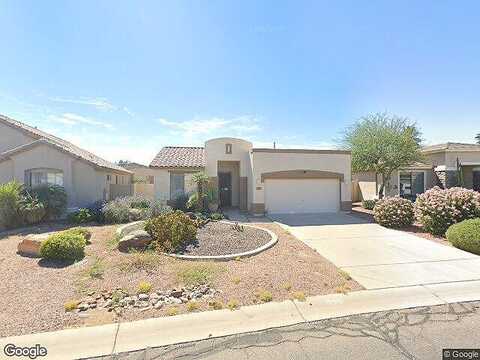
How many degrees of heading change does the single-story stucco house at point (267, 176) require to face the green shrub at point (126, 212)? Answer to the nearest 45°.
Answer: approximately 45° to its right

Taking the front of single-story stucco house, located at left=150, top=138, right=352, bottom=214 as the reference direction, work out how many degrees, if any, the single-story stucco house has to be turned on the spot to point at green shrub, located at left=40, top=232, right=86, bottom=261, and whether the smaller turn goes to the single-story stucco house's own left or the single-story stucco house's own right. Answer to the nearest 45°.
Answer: approximately 45° to the single-story stucco house's own right

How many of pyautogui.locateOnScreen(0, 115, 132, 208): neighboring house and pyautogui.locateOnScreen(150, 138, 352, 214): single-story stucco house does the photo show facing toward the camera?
2

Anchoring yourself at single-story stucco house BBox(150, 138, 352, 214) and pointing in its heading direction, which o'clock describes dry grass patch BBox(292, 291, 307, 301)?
The dry grass patch is roughly at 12 o'clock from the single-story stucco house.

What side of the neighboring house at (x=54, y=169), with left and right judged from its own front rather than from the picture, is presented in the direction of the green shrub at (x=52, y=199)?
front

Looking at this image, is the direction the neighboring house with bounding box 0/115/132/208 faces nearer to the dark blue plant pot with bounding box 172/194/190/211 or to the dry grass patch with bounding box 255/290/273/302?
the dry grass patch

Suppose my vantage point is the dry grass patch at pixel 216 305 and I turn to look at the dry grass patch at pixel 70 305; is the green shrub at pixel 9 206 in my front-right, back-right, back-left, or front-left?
front-right

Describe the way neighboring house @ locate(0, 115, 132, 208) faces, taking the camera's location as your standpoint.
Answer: facing the viewer

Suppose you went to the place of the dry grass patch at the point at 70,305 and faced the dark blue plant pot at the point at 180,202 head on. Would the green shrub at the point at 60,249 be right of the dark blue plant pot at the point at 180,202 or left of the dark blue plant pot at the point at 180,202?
left

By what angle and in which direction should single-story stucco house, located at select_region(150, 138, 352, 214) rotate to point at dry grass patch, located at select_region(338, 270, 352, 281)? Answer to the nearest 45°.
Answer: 0° — it already faces it

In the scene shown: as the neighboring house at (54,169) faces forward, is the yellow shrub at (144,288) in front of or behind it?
in front

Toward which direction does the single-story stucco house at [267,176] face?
toward the camera

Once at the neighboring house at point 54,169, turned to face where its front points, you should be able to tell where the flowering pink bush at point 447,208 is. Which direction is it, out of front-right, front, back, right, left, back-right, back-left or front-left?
front-left

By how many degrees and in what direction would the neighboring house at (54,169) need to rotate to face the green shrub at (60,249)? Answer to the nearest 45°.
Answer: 0° — it already faces it

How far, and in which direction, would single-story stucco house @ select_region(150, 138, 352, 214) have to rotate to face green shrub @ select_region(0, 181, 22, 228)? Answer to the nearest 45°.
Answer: approximately 45° to its right

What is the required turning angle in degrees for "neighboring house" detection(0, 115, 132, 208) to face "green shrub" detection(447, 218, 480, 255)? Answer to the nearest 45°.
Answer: approximately 45° to its left

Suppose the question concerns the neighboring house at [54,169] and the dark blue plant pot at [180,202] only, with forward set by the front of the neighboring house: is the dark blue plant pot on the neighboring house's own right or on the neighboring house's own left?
on the neighboring house's own left
